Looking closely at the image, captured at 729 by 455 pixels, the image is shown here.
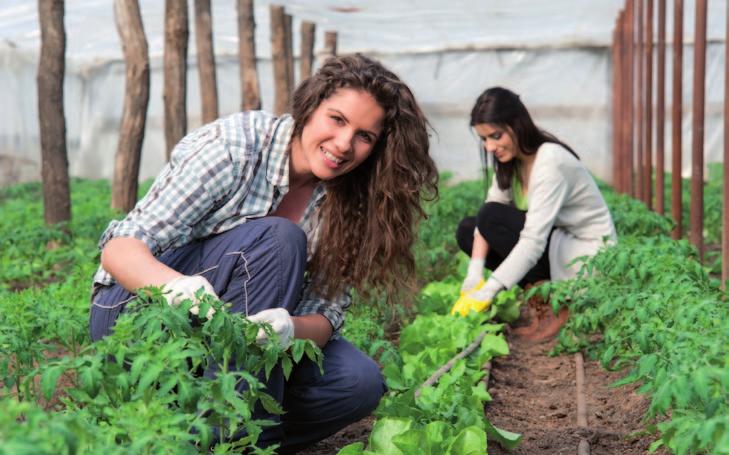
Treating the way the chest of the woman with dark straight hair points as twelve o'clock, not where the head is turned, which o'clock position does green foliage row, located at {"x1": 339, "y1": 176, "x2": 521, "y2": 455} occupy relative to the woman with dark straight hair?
The green foliage row is roughly at 11 o'clock from the woman with dark straight hair.

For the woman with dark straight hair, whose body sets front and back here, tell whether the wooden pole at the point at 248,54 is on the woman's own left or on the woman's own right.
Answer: on the woman's own right

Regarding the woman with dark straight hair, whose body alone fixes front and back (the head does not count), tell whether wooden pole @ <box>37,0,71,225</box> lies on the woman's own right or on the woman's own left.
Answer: on the woman's own right

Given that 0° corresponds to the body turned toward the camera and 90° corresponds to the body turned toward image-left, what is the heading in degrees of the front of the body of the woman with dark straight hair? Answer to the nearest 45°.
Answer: approximately 45°

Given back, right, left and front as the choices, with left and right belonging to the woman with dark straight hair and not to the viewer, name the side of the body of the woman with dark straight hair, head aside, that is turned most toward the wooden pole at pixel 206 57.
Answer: right

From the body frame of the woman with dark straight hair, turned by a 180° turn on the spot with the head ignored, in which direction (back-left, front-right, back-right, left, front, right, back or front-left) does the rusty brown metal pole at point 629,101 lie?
front-left

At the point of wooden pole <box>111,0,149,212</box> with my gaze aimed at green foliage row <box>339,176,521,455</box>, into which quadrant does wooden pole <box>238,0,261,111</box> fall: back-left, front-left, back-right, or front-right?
back-left

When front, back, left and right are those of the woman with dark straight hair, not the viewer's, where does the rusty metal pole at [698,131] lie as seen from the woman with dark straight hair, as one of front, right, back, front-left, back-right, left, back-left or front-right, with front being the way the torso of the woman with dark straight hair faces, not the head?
back
